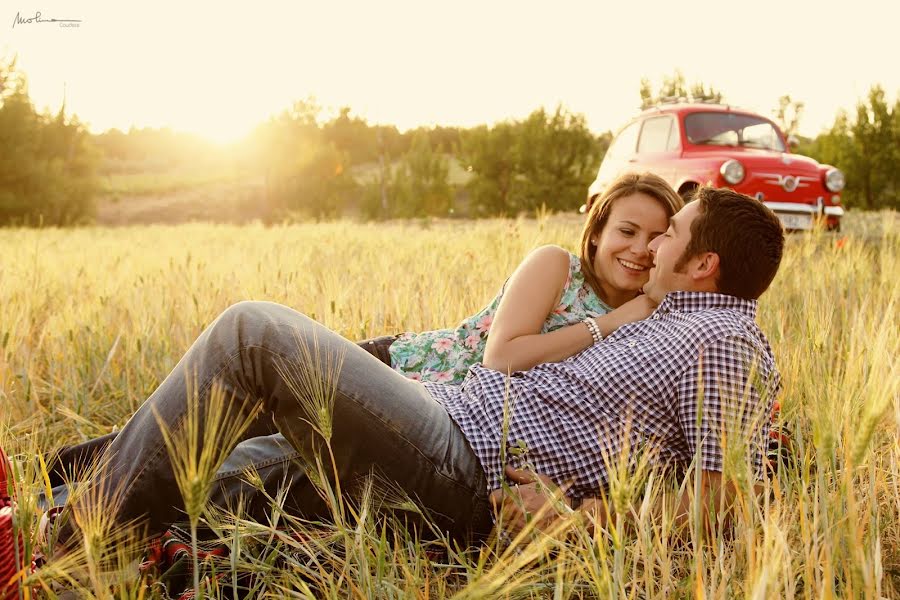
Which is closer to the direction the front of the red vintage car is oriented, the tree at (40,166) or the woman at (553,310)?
the woman

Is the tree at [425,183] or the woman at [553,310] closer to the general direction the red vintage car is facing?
the woman

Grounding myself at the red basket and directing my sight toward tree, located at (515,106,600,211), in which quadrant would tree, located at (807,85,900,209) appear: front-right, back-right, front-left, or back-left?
front-right

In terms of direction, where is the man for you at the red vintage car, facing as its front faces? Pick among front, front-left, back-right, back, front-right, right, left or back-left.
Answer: front-right

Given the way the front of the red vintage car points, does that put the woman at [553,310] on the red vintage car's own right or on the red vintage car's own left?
on the red vintage car's own right

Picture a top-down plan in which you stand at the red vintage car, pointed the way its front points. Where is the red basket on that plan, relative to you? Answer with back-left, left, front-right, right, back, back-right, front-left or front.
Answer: front-right

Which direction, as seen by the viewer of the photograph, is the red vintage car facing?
facing the viewer and to the right of the viewer

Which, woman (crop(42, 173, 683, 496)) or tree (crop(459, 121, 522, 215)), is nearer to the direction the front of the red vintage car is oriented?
the woman

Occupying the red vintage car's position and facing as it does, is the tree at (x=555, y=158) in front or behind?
behind

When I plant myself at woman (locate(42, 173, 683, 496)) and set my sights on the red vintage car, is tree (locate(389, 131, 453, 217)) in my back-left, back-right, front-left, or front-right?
front-left
